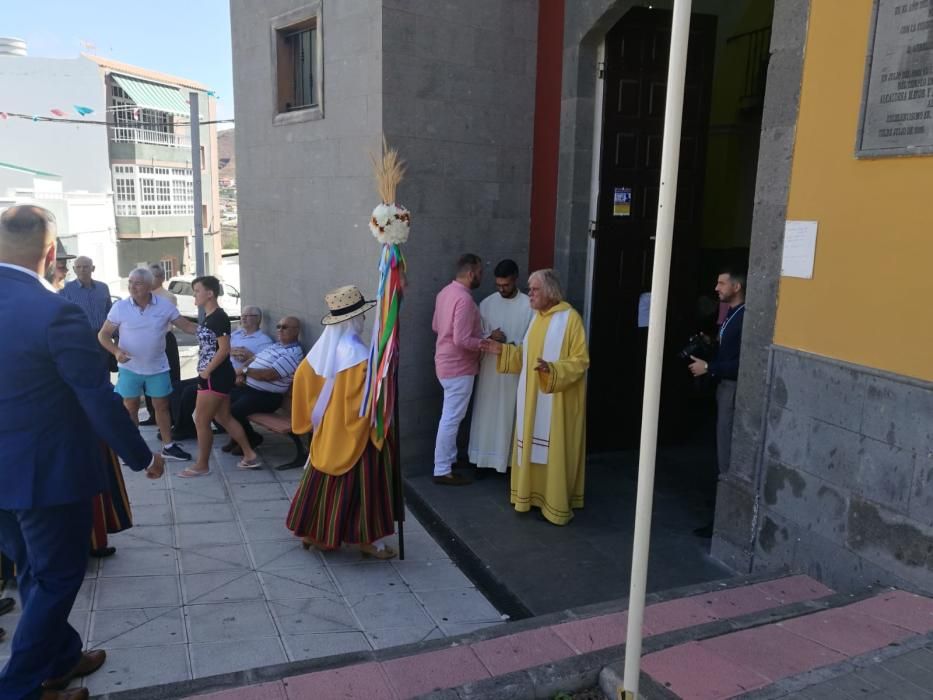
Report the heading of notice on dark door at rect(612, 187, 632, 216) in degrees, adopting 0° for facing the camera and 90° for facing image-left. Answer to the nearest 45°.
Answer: approximately 0°

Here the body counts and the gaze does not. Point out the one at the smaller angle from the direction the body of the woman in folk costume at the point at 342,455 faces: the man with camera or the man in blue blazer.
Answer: the man with camera

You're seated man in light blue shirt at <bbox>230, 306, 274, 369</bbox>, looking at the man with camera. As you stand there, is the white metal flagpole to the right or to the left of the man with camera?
right

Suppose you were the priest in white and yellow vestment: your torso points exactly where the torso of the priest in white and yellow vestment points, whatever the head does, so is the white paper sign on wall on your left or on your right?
on your left

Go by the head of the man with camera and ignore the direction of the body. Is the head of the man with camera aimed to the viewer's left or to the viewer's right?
to the viewer's left

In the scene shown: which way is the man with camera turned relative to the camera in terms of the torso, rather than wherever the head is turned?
to the viewer's left

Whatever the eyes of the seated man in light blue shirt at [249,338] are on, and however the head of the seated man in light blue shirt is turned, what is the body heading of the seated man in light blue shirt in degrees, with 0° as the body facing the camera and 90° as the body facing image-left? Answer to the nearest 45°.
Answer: approximately 45°

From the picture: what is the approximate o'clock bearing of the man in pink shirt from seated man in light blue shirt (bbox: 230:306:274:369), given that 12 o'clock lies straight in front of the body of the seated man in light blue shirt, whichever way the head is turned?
The man in pink shirt is roughly at 9 o'clock from the seated man in light blue shirt.

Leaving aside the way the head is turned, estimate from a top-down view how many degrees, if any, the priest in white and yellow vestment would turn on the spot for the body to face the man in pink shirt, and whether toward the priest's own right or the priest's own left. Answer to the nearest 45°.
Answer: approximately 90° to the priest's own right

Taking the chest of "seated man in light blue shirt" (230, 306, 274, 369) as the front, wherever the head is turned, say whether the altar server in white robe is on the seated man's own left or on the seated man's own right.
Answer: on the seated man's own left

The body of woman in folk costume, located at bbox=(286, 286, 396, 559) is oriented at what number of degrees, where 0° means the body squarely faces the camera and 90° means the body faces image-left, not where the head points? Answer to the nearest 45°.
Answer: approximately 225°

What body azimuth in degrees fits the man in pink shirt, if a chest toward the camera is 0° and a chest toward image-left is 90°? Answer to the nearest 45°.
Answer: approximately 270°
